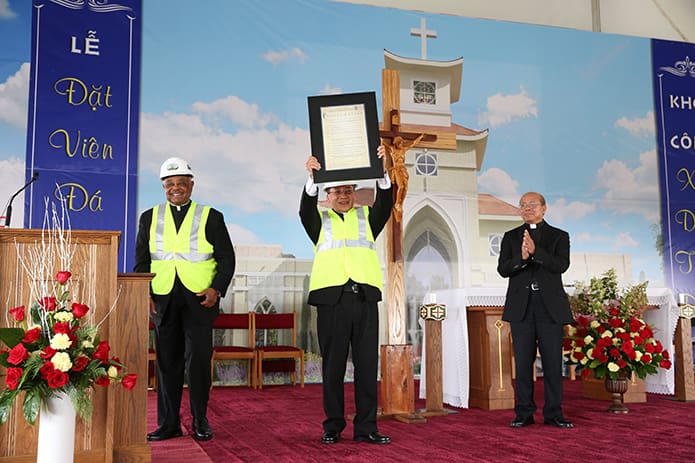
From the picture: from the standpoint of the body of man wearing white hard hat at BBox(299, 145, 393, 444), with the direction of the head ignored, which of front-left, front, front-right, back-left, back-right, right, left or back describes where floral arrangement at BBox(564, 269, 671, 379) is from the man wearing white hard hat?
back-left

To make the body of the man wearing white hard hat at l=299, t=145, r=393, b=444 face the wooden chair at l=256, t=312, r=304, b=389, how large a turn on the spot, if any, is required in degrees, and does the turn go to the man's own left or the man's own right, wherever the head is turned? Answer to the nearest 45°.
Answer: approximately 180°

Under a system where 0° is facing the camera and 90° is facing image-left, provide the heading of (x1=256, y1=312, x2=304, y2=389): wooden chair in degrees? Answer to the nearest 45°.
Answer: approximately 0°

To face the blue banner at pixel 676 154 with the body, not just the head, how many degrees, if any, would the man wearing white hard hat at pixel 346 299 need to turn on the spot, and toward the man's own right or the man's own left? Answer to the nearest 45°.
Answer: approximately 135° to the man's own left
